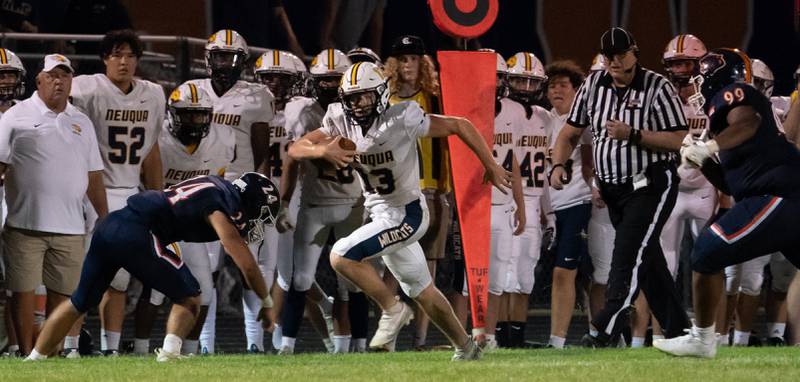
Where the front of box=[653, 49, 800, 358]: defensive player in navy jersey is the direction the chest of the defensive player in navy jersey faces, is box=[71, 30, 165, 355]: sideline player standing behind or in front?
in front

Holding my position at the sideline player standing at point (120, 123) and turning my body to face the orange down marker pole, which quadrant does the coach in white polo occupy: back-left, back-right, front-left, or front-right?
back-right

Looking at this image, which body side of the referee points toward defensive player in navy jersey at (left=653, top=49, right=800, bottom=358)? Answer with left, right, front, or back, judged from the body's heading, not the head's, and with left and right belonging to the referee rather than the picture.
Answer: left

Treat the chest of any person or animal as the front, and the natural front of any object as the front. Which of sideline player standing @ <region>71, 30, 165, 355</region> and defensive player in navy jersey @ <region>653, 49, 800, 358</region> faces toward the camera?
the sideline player standing

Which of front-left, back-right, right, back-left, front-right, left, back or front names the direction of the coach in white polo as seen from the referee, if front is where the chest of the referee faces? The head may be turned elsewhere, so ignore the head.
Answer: front-right

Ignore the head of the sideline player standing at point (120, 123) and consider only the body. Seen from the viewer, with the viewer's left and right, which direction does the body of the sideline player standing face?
facing the viewer

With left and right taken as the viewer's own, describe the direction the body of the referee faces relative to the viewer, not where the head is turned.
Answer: facing the viewer and to the left of the viewer

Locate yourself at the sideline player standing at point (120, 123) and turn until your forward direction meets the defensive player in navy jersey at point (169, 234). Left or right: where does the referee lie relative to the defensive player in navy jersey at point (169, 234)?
left

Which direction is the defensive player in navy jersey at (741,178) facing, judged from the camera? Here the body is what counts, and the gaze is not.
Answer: to the viewer's left

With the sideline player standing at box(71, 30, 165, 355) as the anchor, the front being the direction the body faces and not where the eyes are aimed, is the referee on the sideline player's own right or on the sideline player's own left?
on the sideline player's own left

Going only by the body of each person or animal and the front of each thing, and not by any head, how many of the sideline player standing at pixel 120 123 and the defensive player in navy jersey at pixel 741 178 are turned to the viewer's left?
1

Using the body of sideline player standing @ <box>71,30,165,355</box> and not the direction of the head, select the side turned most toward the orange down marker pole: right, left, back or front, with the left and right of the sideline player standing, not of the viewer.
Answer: left
